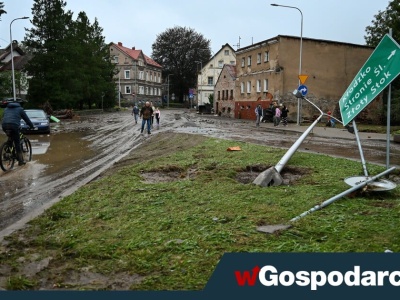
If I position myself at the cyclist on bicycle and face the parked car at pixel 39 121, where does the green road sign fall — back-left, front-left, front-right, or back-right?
back-right

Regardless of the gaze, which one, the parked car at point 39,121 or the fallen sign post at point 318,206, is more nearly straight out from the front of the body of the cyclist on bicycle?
the parked car

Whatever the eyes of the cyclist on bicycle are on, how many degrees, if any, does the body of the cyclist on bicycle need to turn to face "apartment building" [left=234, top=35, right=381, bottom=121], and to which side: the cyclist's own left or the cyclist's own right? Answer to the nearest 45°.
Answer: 0° — they already face it

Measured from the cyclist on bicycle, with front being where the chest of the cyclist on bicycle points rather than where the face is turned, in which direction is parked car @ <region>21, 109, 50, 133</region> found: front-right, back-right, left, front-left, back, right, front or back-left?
front-left

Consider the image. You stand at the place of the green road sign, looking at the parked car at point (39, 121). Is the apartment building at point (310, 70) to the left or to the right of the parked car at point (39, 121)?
right

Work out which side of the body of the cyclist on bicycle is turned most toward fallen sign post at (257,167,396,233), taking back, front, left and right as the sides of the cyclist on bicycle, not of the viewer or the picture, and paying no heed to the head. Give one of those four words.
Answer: right

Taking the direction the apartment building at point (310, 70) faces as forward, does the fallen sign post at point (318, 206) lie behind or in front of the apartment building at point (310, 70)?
in front

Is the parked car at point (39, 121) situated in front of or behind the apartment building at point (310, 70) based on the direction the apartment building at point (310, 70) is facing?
in front

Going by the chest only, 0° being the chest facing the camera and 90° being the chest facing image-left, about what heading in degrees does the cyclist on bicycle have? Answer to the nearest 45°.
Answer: approximately 225°

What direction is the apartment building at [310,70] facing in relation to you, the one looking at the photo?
facing the viewer and to the left of the viewer

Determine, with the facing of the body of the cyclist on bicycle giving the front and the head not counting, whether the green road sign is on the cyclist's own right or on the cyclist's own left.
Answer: on the cyclist's own right
